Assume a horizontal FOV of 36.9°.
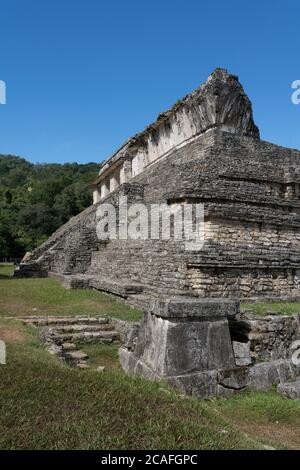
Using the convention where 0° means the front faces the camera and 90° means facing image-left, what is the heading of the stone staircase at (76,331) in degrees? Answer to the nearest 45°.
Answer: approximately 0°

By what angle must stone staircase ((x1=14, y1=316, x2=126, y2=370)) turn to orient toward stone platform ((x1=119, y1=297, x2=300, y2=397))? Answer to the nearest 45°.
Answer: approximately 45° to its left
